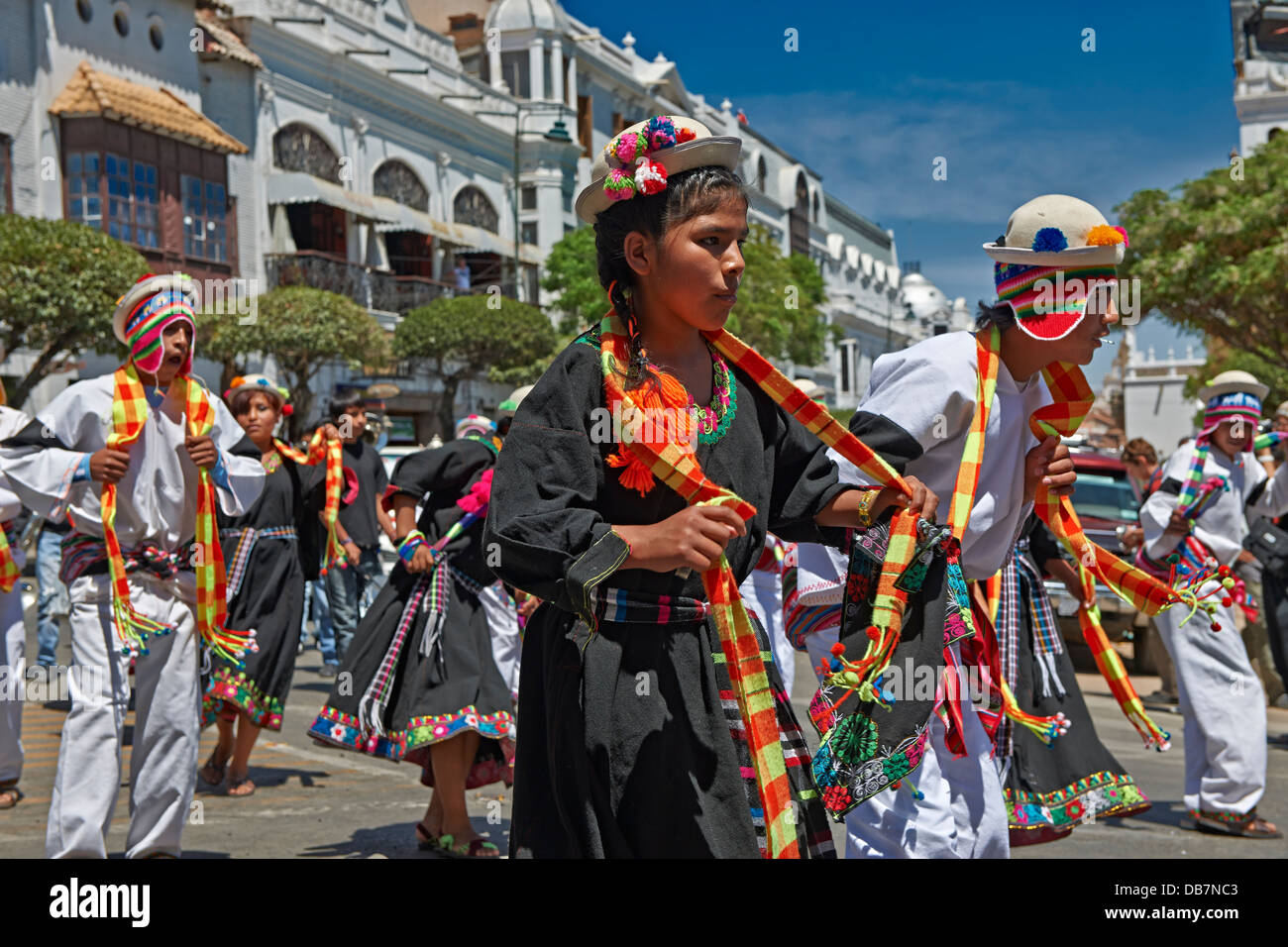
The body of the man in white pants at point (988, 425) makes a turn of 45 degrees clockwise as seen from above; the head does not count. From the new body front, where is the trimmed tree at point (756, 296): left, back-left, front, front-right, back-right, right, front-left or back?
back-left

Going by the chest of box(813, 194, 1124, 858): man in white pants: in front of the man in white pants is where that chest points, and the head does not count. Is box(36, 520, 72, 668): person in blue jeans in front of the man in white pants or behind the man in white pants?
behind

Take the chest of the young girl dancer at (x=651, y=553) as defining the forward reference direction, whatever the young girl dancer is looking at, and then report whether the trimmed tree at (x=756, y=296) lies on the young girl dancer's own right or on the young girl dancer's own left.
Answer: on the young girl dancer's own left

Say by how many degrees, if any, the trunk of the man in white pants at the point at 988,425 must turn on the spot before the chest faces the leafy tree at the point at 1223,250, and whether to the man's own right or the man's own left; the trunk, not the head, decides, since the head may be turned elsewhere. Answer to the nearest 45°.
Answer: approximately 90° to the man's own left

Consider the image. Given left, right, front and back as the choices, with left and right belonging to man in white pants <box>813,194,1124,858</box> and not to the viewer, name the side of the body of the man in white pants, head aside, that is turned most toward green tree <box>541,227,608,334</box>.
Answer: left

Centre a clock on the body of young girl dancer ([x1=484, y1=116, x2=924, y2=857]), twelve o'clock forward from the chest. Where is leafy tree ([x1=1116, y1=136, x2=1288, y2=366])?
The leafy tree is roughly at 8 o'clock from the young girl dancer.

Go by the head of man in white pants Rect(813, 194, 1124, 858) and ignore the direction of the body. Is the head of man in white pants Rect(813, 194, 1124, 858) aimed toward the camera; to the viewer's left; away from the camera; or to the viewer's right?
to the viewer's right

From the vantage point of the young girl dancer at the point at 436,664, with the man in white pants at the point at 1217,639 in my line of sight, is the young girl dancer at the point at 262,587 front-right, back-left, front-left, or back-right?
back-left

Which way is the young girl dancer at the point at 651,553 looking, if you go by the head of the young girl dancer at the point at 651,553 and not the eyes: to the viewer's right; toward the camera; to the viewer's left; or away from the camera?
to the viewer's right

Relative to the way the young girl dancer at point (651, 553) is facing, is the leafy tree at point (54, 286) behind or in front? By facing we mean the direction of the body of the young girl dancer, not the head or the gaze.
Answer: behind

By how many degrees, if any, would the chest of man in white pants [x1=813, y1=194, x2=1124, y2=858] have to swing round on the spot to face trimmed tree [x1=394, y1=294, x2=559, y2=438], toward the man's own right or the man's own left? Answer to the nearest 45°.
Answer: approximately 90° to the man's own left

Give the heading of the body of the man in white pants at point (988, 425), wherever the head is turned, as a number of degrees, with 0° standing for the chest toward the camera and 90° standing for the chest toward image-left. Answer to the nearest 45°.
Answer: approximately 270°
